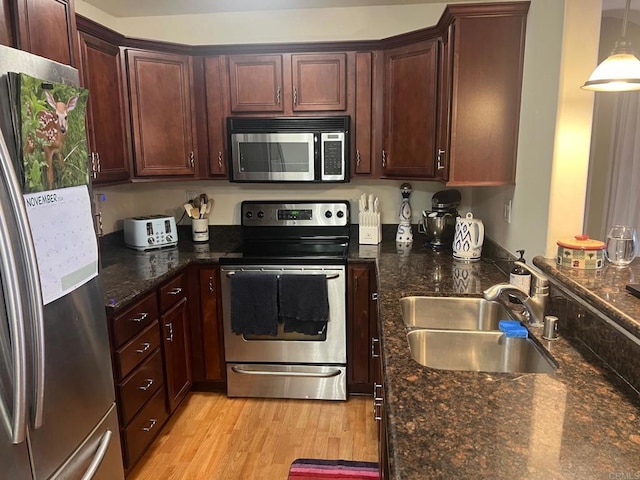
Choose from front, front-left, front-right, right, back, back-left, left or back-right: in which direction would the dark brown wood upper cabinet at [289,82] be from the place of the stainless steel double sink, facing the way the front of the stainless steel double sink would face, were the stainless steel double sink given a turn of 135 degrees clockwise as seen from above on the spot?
left

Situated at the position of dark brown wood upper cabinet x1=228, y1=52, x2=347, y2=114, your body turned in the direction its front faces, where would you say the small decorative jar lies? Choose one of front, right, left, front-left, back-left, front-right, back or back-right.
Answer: front-left

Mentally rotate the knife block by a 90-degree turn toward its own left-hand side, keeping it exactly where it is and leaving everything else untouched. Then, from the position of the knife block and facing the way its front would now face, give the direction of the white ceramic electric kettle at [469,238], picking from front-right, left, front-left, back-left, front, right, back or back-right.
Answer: front-right

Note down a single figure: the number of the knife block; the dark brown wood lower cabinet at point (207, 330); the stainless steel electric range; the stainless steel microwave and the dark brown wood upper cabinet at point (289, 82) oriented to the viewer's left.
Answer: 0

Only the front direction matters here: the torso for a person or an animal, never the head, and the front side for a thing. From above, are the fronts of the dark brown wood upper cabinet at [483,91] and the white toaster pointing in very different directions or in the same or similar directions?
very different directions

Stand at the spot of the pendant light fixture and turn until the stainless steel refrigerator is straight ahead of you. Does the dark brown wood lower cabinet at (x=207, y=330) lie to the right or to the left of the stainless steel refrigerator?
right

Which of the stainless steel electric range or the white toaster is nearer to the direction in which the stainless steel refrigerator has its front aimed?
the stainless steel electric range

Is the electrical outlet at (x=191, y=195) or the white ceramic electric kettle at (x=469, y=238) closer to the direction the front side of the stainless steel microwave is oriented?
the white ceramic electric kettle

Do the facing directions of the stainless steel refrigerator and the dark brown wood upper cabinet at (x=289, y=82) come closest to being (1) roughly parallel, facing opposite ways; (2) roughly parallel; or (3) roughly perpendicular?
roughly perpendicular

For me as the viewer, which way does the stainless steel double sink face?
facing to the left of the viewer

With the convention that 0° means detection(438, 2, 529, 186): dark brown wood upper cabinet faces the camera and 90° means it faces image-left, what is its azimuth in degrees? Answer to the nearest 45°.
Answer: approximately 90°

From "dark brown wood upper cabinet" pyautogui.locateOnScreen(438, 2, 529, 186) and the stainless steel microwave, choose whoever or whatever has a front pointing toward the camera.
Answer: the stainless steel microwave

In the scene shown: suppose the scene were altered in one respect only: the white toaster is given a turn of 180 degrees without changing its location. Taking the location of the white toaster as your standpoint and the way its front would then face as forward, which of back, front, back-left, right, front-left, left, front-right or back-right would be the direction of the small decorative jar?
back

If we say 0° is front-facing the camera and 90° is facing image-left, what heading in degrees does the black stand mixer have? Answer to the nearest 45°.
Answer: approximately 45°

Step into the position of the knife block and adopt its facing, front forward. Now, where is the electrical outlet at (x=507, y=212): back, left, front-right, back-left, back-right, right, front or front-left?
front-left

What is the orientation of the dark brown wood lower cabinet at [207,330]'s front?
toward the camera

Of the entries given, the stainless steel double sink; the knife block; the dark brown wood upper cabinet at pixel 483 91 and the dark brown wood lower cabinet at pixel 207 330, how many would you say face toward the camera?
2

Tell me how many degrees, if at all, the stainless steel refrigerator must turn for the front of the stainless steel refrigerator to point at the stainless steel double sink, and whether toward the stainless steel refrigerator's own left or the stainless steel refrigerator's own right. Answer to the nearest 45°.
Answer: approximately 45° to the stainless steel refrigerator's own left
